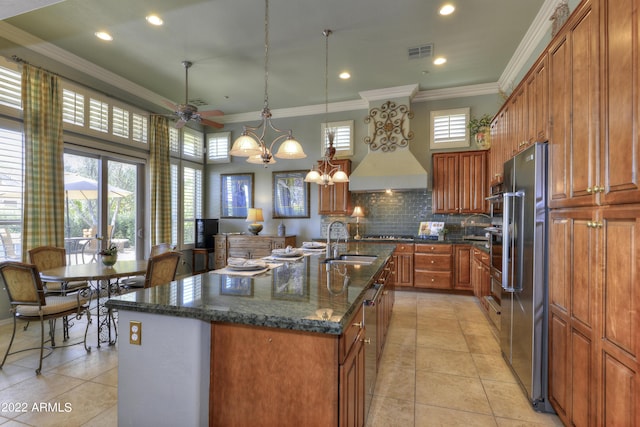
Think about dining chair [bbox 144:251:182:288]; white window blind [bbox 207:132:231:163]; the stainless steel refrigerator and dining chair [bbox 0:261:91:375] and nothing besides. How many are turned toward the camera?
1

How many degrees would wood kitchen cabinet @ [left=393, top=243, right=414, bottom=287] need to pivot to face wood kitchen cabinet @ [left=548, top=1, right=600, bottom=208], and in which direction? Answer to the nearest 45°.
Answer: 0° — it already faces it

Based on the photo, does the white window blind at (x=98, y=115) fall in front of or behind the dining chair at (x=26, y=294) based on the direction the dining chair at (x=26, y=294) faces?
in front

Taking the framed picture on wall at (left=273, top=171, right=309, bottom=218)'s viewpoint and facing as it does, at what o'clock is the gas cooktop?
The gas cooktop is roughly at 10 o'clock from the framed picture on wall.

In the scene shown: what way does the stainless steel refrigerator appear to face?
to the viewer's left

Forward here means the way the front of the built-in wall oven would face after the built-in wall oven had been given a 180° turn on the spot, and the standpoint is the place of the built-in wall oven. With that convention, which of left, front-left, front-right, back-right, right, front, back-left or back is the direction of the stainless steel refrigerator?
right

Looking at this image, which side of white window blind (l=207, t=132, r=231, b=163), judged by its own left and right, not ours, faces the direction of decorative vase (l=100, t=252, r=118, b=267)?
front

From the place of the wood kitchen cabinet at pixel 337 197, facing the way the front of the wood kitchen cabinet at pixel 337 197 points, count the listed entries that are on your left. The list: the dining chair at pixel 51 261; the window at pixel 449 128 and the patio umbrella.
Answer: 1

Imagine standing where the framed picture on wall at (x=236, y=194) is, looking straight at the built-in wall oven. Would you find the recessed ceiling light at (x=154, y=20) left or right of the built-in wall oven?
right

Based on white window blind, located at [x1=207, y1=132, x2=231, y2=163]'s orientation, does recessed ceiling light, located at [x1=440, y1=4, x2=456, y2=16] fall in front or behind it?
in front

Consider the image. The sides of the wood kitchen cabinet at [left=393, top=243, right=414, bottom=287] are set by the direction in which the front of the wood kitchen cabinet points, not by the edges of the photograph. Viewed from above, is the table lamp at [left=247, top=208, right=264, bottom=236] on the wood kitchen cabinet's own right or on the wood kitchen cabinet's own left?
on the wood kitchen cabinet's own right

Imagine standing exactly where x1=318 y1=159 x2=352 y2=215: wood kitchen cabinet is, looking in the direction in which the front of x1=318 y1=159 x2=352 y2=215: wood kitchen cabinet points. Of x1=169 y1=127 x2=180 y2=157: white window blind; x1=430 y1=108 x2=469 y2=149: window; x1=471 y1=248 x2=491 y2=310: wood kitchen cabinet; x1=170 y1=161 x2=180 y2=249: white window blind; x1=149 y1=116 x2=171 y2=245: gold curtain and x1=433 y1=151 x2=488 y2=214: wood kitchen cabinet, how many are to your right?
3

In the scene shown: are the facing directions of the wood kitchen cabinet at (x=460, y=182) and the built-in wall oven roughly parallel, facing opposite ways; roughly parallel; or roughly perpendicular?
roughly perpendicular
